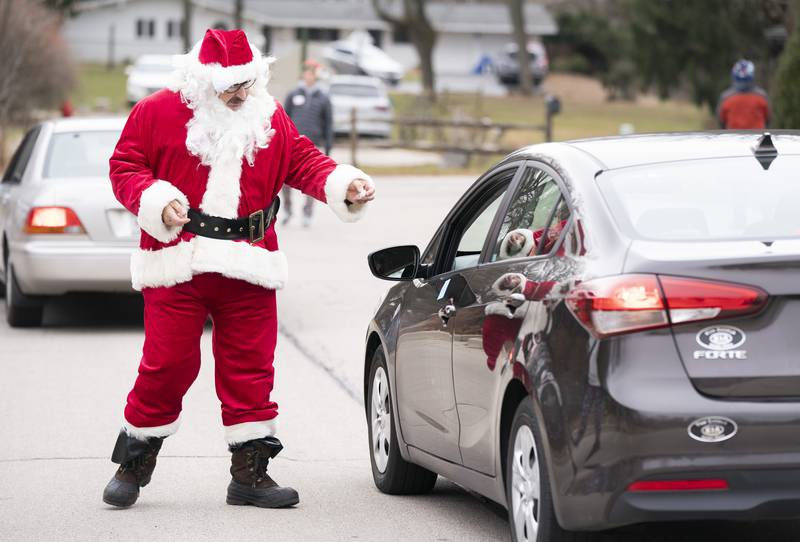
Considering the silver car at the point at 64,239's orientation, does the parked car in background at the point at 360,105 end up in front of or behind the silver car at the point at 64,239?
in front

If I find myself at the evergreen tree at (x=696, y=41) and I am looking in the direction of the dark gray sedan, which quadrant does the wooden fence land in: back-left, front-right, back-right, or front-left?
front-right

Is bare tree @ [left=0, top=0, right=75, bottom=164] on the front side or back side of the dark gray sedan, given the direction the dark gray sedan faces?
on the front side

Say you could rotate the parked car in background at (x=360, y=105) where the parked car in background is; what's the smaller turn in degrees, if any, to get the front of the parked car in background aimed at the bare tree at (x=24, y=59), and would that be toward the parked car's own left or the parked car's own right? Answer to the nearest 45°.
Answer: approximately 135° to the parked car's own left

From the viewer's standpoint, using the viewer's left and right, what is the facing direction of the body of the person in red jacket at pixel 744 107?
facing away from the viewer

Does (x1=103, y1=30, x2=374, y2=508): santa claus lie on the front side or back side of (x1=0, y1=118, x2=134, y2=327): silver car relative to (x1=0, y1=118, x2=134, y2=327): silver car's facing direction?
on the back side

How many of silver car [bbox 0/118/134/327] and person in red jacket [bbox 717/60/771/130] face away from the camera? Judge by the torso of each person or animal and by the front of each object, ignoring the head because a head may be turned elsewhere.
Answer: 2

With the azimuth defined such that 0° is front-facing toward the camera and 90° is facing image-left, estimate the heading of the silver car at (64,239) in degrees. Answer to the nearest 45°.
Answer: approximately 180°

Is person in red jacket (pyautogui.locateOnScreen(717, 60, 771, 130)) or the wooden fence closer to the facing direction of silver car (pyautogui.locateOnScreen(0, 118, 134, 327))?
the wooden fence

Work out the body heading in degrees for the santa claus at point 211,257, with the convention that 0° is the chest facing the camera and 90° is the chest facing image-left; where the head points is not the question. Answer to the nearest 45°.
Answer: approximately 315°

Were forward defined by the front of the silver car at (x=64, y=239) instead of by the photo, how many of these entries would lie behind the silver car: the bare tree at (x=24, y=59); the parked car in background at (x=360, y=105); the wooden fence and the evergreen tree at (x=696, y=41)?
0

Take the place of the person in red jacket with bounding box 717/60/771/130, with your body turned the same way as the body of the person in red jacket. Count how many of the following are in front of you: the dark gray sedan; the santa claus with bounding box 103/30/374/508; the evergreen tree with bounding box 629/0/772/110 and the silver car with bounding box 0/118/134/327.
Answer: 1

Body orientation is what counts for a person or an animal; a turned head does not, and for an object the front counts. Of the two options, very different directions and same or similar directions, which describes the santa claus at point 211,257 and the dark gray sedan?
very different directions

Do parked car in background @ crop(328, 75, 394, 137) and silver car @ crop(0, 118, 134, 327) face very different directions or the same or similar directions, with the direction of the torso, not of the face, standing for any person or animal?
same or similar directions

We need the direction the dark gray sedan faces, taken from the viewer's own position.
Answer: facing away from the viewer and to the left of the viewer

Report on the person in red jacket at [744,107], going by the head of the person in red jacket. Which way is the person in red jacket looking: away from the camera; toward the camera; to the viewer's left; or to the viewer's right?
away from the camera
